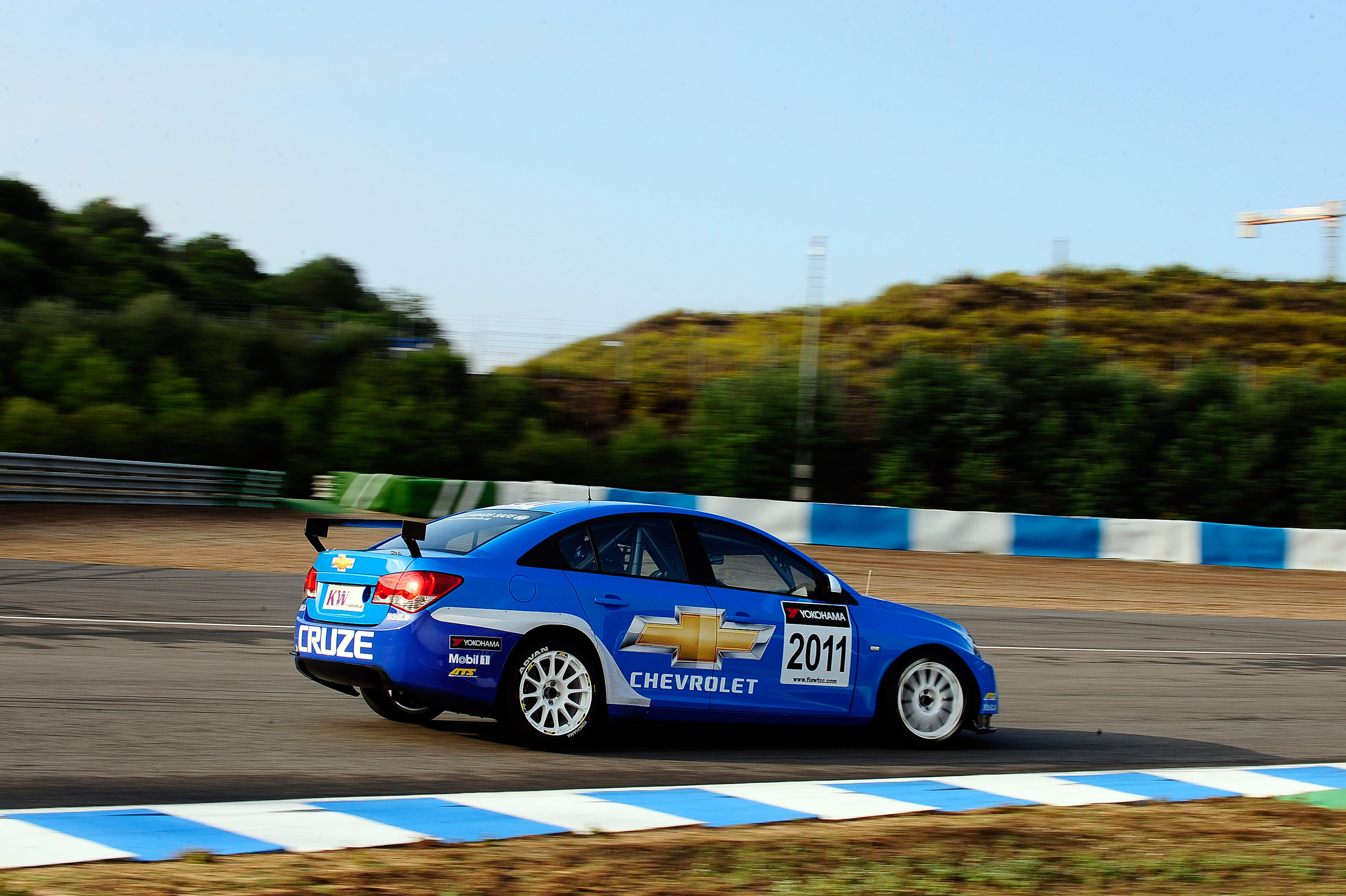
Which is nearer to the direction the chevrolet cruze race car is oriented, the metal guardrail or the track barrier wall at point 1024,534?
the track barrier wall

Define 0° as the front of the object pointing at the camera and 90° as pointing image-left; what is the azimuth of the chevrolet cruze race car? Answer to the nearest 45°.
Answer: approximately 225°

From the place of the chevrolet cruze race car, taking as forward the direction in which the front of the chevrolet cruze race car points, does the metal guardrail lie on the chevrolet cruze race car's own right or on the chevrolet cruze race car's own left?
on the chevrolet cruze race car's own left
